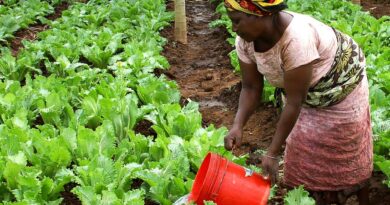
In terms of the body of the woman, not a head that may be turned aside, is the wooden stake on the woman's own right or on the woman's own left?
on the woman's own right

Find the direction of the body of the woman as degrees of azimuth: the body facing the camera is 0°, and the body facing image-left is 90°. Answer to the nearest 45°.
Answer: approximately 45°
